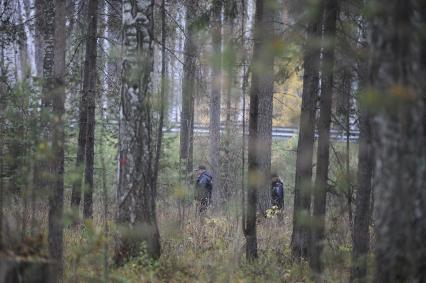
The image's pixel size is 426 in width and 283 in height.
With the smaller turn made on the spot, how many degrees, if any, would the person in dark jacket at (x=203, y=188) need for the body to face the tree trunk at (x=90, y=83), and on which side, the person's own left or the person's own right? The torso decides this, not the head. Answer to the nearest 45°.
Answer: approximately 45° to the person's own left

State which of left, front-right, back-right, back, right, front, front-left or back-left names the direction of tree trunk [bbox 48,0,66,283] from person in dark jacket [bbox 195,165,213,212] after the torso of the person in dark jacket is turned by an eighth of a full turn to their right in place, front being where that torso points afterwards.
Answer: back-left

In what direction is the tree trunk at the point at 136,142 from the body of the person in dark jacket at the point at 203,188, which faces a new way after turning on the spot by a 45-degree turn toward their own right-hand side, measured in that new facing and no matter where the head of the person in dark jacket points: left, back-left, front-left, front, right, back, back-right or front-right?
back-left

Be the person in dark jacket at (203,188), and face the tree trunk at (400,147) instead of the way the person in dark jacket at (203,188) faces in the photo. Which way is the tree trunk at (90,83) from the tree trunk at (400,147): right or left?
right

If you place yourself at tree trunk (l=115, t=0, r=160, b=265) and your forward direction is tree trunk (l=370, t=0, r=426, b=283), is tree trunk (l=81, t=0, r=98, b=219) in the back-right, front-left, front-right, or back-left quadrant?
back-left
